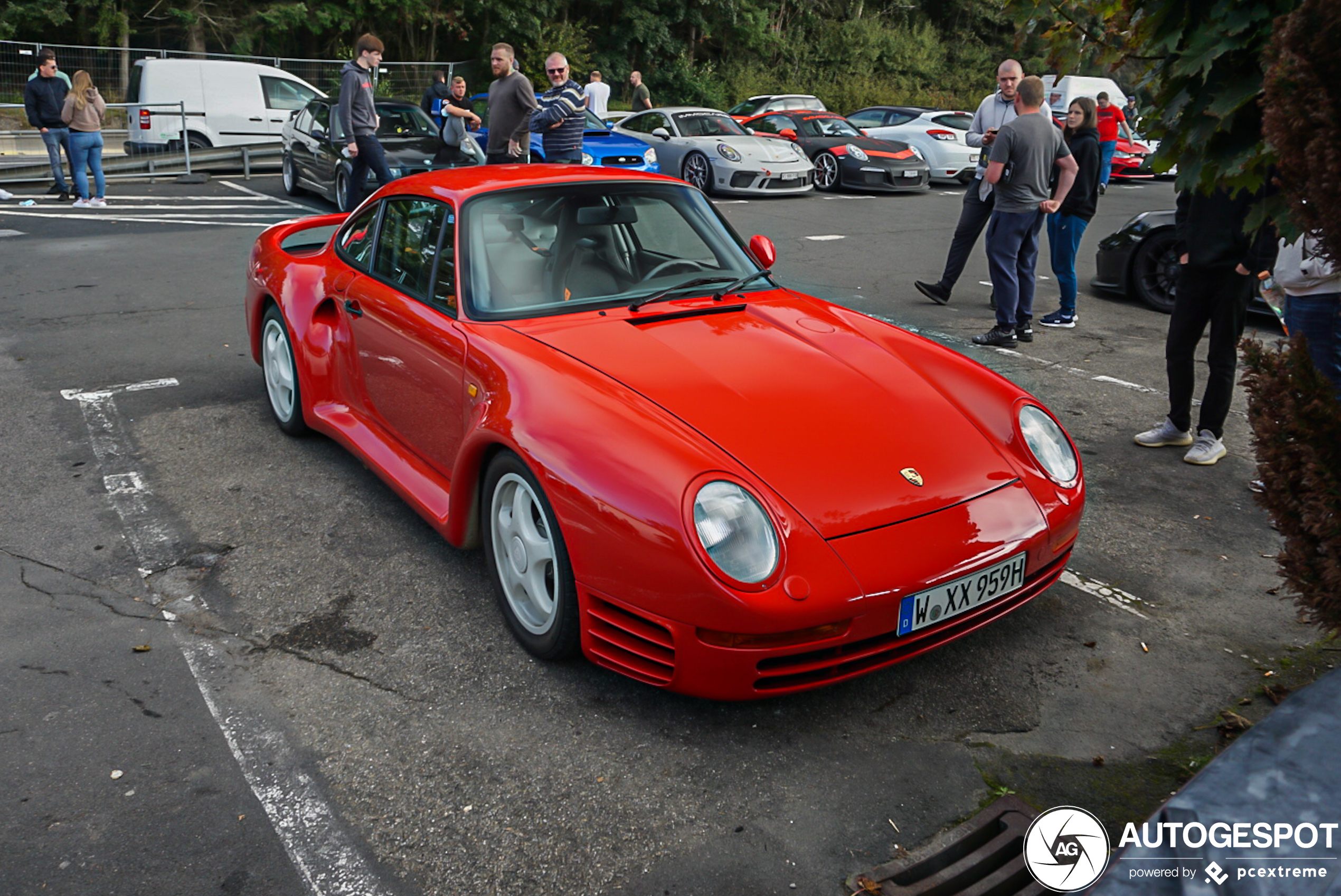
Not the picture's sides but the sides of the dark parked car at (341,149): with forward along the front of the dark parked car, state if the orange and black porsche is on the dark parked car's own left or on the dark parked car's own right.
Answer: on the dark parked car's own left

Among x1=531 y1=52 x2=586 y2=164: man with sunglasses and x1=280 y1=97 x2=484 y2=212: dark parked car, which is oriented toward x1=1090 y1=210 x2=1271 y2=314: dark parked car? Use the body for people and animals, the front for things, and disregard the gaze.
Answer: x1=280 y1=97 x2=484 y2=212: dark parked car

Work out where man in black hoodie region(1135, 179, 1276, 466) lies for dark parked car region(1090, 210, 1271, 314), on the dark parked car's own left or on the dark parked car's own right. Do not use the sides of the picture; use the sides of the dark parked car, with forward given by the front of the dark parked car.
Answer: on the dark parked car's own left

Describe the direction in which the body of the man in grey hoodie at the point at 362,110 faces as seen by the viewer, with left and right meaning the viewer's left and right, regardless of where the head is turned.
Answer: facing the viewer and to the right of the viewer

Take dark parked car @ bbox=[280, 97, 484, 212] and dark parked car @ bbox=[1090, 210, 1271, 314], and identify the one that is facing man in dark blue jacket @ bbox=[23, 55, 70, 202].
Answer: dark parked car @ bbox=[1090, 210, 1271, 314]

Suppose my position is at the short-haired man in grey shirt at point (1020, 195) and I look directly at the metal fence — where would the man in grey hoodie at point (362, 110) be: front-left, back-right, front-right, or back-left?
front-left

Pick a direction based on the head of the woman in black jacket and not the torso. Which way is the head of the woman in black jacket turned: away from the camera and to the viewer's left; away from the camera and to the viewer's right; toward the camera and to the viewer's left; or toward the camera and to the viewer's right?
toward the camera and to the viewer's left

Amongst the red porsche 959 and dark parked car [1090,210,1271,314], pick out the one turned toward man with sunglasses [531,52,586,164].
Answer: the dark parked car

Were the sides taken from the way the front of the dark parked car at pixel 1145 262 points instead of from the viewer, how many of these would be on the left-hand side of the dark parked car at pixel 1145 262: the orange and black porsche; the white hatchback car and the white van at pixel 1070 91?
0

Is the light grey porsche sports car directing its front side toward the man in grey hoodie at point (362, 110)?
no

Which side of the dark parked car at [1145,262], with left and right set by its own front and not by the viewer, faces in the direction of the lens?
left
